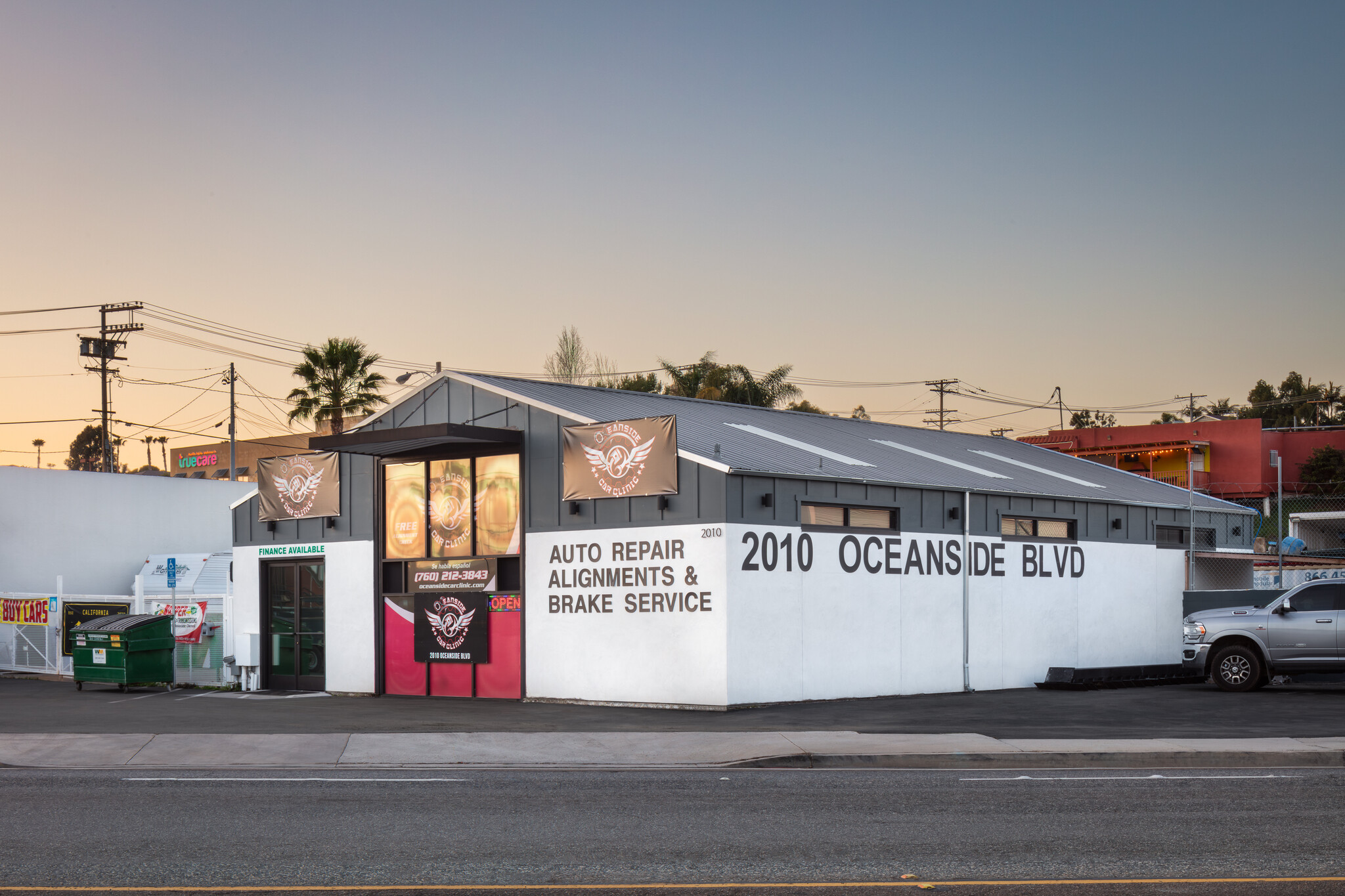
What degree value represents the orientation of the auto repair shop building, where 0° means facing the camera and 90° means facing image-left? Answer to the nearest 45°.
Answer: approximately 45°

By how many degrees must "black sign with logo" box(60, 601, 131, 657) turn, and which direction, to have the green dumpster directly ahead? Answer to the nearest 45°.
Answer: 0° — it already faces it

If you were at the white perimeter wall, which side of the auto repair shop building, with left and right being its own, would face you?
right

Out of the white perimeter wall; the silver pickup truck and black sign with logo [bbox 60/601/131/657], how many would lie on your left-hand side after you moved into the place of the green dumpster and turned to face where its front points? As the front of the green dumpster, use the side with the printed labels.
1

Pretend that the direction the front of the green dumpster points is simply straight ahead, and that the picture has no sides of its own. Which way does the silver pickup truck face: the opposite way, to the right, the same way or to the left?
to the right

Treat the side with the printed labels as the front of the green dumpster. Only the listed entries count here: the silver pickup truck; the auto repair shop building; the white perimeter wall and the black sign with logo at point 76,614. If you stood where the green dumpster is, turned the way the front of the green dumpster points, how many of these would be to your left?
2

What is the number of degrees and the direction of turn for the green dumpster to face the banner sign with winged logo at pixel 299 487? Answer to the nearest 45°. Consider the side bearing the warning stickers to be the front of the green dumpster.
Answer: approximately 135° to its left

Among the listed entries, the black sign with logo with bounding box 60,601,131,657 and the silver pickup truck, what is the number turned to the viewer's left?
1

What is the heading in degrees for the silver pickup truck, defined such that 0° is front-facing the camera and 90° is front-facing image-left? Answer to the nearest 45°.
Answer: approximately 90°
